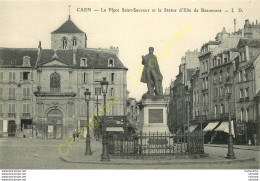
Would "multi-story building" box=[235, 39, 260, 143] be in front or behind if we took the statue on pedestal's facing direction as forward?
behind

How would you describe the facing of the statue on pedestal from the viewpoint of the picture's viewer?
facing the viewer
